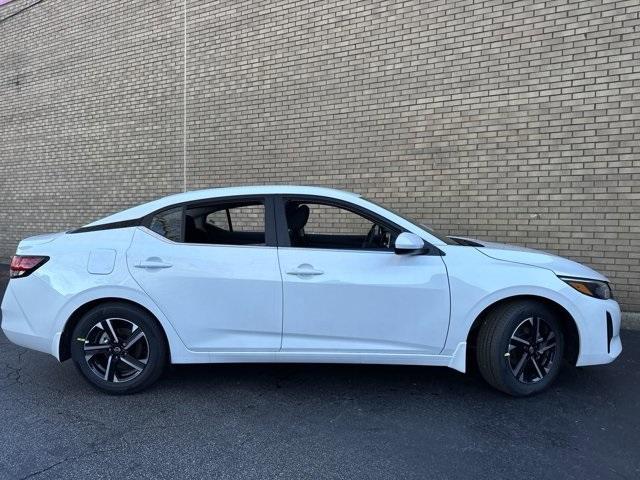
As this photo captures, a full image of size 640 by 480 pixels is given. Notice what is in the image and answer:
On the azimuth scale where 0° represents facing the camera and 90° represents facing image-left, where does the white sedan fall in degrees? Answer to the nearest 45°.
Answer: approximately 270°
